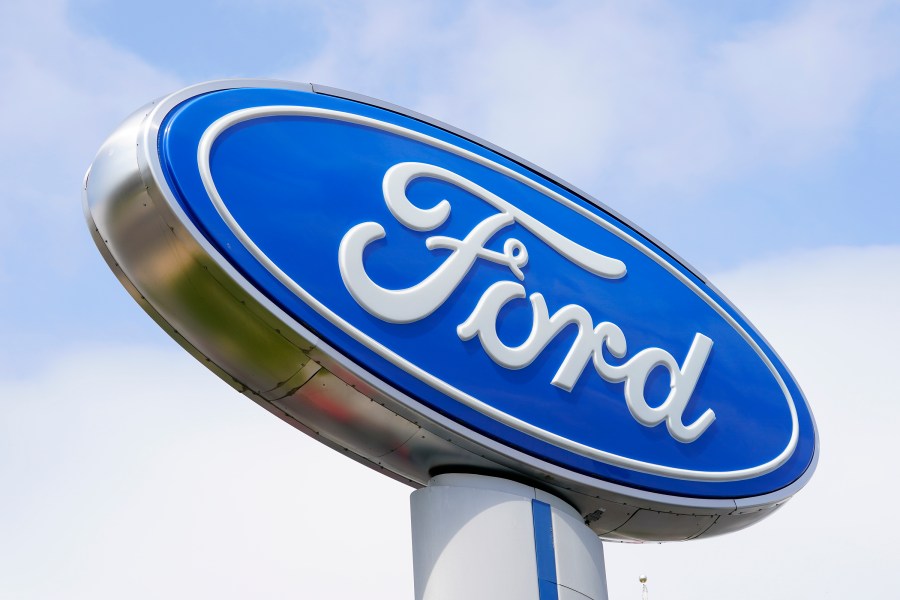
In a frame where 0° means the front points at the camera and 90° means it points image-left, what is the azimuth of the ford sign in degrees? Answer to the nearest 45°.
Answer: approximately 315°
